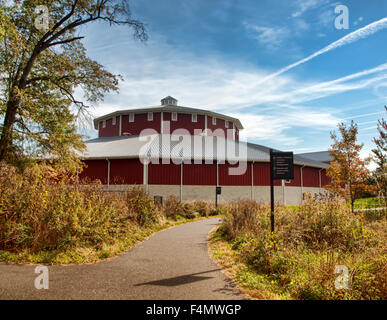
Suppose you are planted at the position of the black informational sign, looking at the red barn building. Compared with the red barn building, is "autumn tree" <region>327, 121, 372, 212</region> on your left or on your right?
right

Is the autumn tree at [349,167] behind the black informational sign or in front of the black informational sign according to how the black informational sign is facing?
behind

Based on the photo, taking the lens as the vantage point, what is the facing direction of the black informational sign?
facing the viewer

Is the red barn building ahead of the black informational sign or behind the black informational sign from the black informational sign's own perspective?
behind
